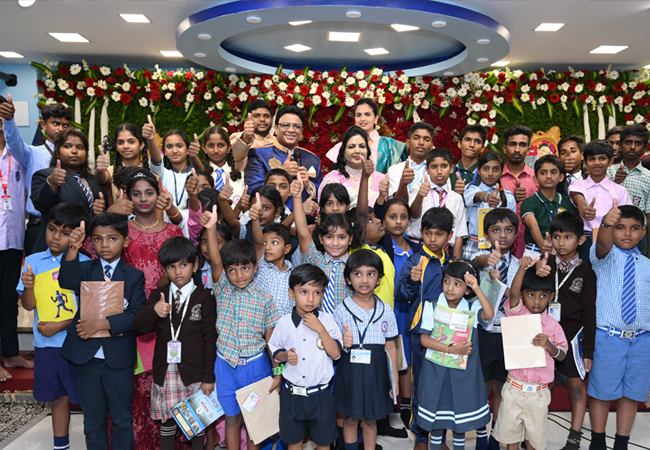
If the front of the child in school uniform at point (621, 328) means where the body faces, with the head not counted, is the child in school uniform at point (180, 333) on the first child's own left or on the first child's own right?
on the first child's own right

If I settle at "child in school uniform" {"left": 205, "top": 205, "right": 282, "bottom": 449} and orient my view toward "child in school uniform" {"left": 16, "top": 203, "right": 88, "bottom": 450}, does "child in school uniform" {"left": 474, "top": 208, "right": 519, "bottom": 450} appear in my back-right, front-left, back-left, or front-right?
back-right

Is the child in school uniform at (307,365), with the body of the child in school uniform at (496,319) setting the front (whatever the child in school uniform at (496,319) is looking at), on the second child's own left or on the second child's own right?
on the second child's own right

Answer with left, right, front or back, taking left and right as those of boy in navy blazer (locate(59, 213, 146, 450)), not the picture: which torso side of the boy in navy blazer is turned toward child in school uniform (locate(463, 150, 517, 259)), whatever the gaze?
left
